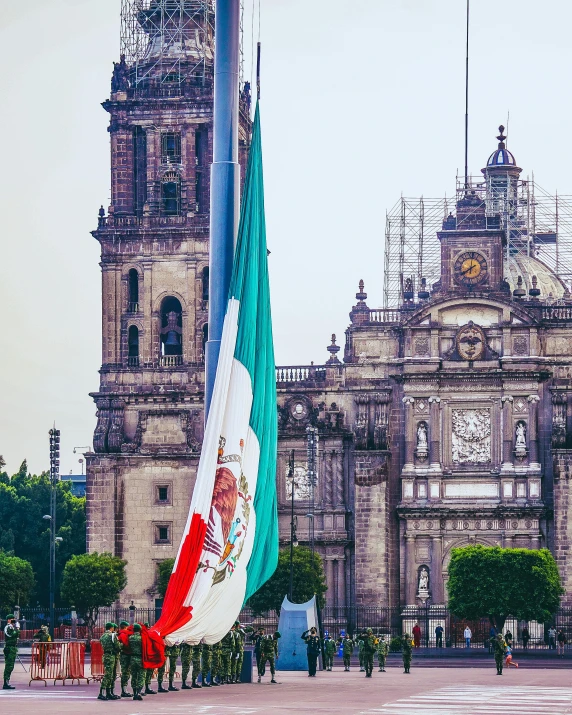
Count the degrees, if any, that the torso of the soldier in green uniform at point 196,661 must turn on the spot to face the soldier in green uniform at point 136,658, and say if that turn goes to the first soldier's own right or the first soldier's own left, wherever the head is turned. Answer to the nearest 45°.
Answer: approximately 90° to the first soldier's own right

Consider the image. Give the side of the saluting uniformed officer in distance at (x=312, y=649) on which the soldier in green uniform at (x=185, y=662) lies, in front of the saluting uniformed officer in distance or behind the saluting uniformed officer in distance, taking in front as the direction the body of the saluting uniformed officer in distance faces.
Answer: in front
